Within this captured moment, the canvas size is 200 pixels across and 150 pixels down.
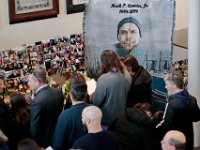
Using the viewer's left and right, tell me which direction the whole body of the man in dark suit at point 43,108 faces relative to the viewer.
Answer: facing away from the viewer and to the left of the viewer

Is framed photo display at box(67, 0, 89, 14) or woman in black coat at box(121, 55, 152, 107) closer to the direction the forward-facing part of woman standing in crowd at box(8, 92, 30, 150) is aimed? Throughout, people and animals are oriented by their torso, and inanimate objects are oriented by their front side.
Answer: the framed photo display

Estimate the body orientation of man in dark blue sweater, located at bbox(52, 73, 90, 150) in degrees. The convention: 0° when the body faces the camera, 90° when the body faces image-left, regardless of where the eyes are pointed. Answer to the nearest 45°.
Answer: approximately 180°

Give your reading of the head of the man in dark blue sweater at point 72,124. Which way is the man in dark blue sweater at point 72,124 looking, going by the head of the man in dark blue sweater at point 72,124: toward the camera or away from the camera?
away from the camera

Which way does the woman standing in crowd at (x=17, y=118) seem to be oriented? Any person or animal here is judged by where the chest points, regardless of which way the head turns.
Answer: away from the camera

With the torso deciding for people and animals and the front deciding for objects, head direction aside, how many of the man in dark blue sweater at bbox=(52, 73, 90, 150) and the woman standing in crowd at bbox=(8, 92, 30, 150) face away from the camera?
2

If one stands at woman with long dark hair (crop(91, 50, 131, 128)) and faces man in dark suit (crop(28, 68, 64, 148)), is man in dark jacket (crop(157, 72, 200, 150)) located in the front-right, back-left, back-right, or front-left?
back-left

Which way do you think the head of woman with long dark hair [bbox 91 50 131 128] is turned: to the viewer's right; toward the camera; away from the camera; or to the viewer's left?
away from the camera

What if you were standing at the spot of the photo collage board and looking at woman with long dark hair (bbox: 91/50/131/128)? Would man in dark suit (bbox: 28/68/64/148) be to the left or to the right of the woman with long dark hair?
right

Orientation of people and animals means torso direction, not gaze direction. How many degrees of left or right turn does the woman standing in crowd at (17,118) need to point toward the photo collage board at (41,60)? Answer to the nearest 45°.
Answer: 0° — they already face it

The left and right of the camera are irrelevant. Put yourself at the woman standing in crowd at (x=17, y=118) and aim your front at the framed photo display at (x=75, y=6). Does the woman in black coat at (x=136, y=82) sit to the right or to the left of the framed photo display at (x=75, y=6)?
right
